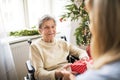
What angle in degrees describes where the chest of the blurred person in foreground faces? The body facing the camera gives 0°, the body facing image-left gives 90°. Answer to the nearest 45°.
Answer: approximately 135°

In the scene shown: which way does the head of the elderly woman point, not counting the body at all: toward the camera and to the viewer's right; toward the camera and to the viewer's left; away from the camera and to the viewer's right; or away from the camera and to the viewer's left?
toward the camera and to the viewer's right

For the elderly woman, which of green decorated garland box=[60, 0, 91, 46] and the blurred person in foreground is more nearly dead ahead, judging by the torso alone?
the blurred person in foreground

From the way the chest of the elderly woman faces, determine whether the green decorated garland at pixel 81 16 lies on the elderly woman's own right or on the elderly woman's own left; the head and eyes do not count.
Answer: on the elderly woman's own left

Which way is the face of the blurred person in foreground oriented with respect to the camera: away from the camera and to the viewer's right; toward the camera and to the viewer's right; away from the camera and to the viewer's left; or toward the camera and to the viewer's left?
away from the camera and to the viewer's left

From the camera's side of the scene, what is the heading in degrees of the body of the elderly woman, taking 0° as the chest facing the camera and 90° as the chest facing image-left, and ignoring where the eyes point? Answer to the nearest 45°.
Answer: approximately 315°

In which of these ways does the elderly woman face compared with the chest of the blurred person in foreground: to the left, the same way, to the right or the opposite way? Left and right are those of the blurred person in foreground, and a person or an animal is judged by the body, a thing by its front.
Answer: the opposite way
